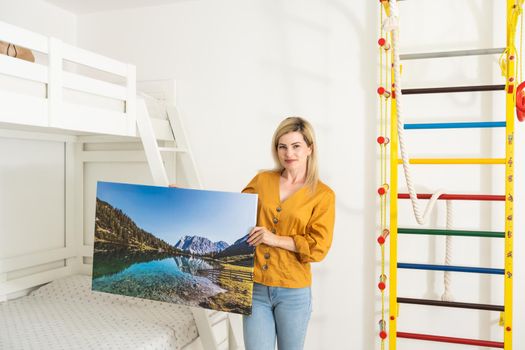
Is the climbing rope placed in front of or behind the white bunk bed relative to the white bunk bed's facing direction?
in front
